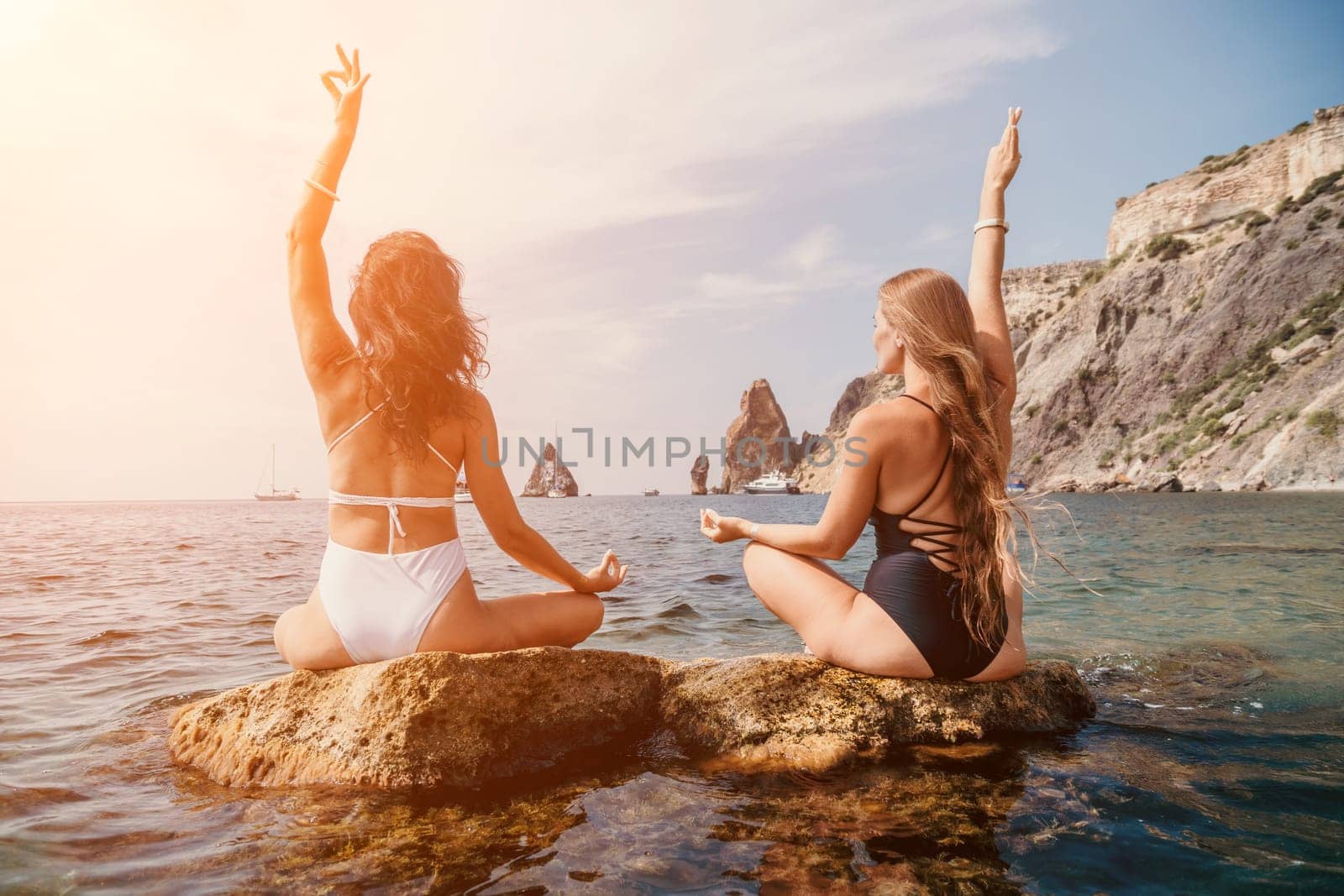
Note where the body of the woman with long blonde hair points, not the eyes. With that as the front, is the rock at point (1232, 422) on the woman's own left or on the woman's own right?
on the woman's own right

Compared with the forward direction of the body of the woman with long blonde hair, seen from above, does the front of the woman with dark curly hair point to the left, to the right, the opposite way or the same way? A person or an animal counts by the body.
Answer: the same way

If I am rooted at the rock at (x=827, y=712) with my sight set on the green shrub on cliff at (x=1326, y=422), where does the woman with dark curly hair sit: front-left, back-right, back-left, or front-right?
back-left

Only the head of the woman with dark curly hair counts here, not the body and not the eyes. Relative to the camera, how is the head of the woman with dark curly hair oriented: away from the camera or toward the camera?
away from the camera

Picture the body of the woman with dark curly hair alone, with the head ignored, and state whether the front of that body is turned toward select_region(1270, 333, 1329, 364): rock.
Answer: no

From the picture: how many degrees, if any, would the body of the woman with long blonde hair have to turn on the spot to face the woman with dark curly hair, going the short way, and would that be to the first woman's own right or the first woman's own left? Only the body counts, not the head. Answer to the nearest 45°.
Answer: approximately 45° to the first woman's own left

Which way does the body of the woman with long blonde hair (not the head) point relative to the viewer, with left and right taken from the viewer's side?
facing away from the viewer and to the left of the viewer

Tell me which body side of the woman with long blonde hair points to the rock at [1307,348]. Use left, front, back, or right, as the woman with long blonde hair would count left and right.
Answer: right

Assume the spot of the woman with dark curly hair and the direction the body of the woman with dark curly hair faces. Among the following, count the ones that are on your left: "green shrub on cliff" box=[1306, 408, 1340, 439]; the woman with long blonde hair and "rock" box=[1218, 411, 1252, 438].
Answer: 0

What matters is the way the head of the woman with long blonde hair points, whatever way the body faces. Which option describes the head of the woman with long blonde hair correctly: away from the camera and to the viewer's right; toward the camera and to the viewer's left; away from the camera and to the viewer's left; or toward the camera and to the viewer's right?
away from the camera and to the viewer's left

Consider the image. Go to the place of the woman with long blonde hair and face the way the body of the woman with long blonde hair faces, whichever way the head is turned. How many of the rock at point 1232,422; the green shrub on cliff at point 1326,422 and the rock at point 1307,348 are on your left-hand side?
0

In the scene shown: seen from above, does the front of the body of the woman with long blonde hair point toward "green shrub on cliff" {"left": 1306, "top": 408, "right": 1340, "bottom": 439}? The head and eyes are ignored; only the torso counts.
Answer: no

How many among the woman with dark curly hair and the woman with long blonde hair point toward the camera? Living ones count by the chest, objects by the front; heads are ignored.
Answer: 0

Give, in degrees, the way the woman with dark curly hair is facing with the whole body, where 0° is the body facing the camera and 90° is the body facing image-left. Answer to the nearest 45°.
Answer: approximately 180°
